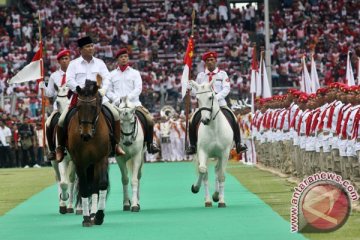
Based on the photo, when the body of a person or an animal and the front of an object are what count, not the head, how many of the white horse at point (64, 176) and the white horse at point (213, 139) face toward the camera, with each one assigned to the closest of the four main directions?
2

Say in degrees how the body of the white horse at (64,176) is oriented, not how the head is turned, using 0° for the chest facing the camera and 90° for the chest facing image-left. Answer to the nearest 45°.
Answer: approximately 0°

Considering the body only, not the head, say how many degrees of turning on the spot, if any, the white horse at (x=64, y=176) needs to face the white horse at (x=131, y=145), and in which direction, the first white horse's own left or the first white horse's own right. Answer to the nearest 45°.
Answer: approximately 90° to the first white horse's own left
